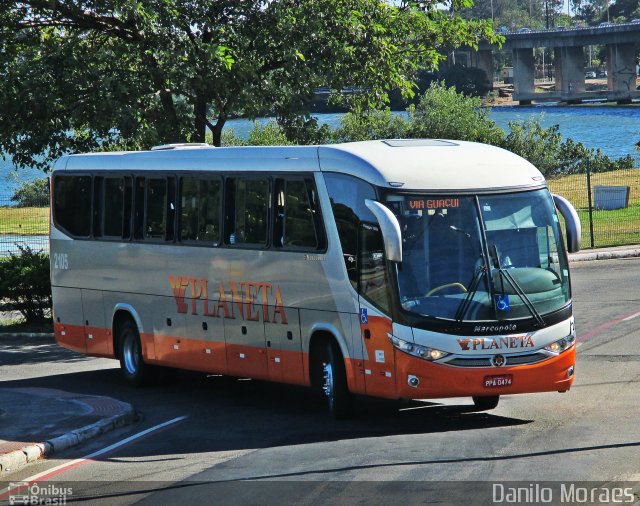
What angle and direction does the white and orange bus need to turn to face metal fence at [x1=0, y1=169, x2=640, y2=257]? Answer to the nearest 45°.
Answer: approximately 135° to its left

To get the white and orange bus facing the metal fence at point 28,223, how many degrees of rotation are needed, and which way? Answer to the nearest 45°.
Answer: approximately 135° to its left

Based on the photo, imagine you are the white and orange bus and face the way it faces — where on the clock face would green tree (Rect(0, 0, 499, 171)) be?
The green tree is roughly at 7 o'clock from the white and orange bus.

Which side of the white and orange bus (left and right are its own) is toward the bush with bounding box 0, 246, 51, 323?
back

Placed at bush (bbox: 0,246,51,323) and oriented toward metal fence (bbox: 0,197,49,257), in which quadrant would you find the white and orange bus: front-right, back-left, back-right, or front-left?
back-right

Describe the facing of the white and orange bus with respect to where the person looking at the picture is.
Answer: facing the viewer and to the right of the viewer
